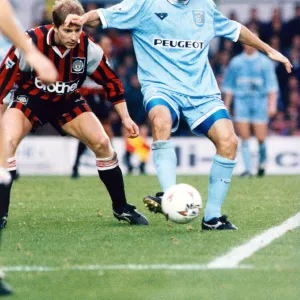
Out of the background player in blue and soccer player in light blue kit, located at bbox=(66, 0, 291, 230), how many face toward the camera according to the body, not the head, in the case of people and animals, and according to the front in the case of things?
2

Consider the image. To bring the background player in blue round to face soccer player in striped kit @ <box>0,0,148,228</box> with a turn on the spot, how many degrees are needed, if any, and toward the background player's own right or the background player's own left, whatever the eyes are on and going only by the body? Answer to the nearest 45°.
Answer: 0° — they already face them

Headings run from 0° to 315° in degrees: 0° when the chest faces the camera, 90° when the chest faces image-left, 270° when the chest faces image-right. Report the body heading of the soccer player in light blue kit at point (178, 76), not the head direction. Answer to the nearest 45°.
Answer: approximately 0°

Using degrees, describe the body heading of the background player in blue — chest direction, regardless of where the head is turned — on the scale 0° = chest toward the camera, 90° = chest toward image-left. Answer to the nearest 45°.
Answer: approximately 0°

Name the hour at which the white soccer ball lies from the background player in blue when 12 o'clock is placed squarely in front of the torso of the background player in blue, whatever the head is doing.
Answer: The white soccer ball is roughly at 12 o'clock from the background player in blue.

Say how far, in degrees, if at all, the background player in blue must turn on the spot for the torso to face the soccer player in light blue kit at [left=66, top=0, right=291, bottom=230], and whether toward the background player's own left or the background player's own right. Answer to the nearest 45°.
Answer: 0° — they already face them

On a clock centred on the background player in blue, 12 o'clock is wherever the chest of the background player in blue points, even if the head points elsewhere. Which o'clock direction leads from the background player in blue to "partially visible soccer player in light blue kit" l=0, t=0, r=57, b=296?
The partially visible soccer player in light blue kit is roughly at 12 o'clock from the background player in blue.

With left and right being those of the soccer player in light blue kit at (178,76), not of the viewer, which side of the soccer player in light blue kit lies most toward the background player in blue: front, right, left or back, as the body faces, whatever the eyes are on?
back
